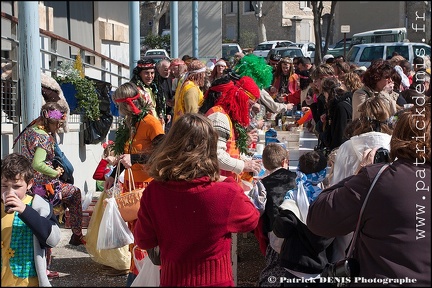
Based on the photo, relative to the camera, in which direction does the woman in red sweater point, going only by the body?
away from the camera

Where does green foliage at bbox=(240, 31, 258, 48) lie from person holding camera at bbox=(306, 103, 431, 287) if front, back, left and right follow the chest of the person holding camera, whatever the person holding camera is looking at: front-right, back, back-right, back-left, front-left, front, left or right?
front-right

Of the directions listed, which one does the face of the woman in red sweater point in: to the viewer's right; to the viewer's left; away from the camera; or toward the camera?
away from the camera

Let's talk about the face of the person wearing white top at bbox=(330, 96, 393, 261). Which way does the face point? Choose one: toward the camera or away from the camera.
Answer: away from the camera

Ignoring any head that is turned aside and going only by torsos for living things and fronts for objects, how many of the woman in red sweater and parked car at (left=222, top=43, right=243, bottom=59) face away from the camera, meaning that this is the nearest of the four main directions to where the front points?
1

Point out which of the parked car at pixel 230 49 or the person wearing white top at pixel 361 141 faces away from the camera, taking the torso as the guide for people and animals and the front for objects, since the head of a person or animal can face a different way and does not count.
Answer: the person wearing white top

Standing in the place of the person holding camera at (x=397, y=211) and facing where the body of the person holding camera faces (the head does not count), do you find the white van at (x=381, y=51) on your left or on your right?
on your right

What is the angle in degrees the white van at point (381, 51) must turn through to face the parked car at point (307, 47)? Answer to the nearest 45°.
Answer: approximately 45° to its left

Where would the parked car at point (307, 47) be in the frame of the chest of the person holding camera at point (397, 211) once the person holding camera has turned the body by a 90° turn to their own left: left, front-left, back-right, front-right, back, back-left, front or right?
back-right

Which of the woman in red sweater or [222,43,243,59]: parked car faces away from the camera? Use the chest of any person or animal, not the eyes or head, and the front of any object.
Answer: the woman in red sweater

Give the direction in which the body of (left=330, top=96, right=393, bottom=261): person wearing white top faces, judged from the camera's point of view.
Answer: away from the camera
